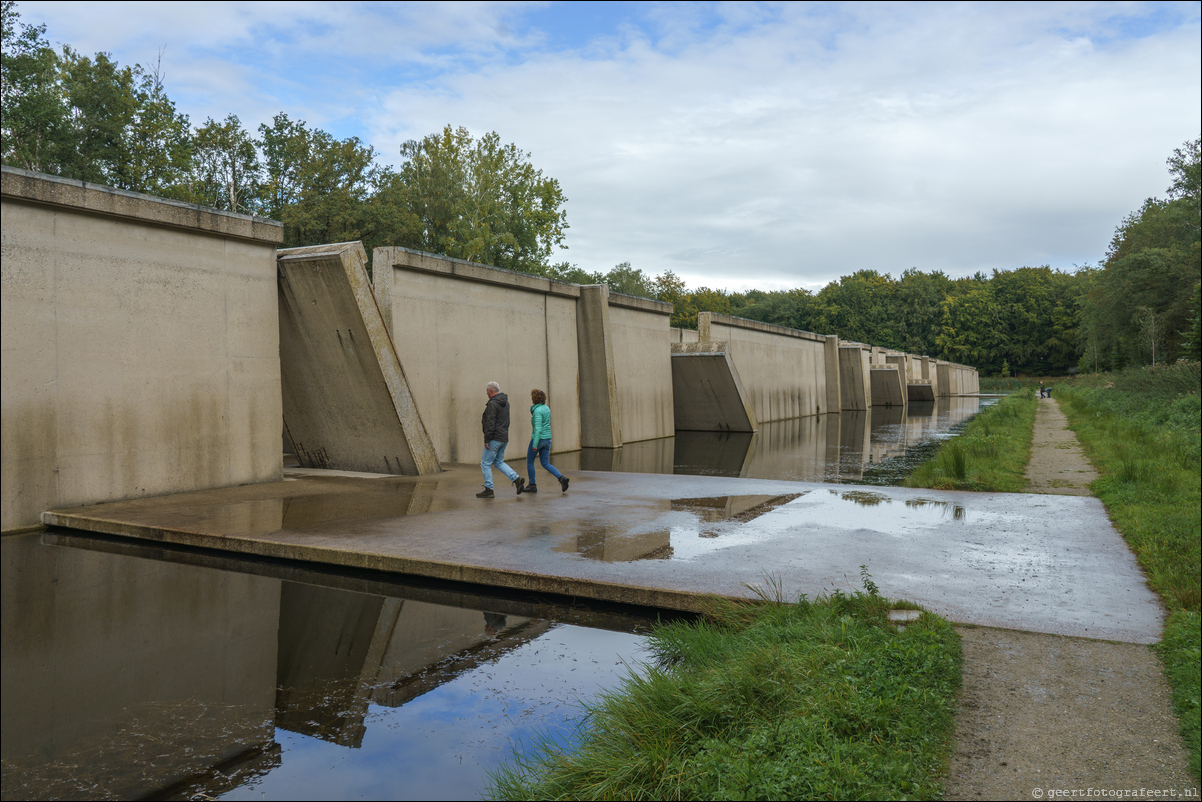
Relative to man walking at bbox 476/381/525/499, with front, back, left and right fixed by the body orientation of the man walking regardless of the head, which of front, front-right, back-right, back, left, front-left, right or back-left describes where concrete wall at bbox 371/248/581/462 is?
right

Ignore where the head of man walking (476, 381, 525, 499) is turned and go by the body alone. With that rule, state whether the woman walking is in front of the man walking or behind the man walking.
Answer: behind

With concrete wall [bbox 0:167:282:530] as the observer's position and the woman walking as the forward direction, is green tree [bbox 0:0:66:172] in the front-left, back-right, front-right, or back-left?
back-left

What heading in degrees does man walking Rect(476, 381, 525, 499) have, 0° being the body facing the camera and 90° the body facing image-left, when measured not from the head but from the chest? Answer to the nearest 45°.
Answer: approximately 90°

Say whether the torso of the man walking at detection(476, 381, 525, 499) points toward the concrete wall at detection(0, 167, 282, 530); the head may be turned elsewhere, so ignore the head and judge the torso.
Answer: yes

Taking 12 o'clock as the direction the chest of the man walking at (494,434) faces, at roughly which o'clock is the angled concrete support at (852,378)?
The angled concrete support is roughly at 4 o'clock from the man walking.

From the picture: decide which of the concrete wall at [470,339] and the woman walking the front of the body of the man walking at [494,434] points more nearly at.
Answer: the concrete wall

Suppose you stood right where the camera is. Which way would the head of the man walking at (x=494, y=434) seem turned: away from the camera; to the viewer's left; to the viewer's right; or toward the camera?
to the viewer's left

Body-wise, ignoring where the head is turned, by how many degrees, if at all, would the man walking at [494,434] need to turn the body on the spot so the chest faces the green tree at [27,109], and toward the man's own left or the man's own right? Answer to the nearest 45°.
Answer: approximately 45° to the man's own right

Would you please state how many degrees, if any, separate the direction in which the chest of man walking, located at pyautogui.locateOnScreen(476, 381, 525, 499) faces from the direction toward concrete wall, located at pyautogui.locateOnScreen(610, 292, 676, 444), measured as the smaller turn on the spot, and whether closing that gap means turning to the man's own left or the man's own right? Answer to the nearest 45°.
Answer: approximately 90° to the man's own right

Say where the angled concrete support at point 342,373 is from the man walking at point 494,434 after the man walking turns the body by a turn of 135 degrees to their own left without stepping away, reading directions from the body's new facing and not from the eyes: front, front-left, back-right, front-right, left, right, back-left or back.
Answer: back
